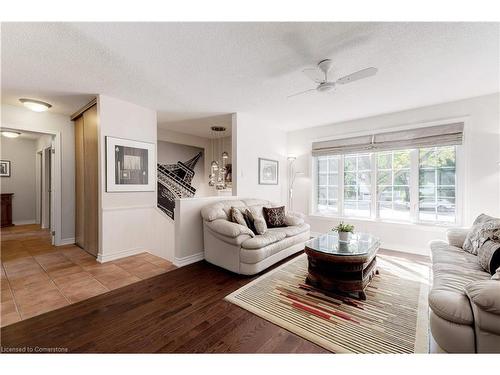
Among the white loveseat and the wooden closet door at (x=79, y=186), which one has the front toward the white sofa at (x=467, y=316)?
the white loveseat

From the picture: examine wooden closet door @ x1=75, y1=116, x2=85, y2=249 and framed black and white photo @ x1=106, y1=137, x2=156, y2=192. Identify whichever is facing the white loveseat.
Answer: the framed black and white photo

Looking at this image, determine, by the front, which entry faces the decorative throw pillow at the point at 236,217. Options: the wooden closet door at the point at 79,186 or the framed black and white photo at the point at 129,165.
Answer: the framed black and white photo

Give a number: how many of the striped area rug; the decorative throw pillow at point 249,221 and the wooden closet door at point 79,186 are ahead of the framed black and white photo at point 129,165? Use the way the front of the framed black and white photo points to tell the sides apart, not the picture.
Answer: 2

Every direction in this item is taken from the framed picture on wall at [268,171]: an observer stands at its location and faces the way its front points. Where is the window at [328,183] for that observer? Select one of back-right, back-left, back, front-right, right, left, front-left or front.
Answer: front-left

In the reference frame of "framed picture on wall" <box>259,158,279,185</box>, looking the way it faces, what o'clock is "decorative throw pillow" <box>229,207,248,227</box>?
The decorative throw pillow is roughly at 2 o'clock from the framed picture on wall.

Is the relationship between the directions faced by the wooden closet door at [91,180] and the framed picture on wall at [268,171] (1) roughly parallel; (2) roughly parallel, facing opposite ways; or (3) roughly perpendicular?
roughly perpendicular

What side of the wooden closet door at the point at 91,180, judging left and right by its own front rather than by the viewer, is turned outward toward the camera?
left

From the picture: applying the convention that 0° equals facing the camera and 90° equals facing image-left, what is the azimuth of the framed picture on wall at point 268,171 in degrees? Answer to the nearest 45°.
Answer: approximately 315°

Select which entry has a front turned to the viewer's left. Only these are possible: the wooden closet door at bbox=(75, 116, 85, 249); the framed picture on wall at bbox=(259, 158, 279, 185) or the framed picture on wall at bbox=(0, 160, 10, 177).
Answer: the wooden closet door
